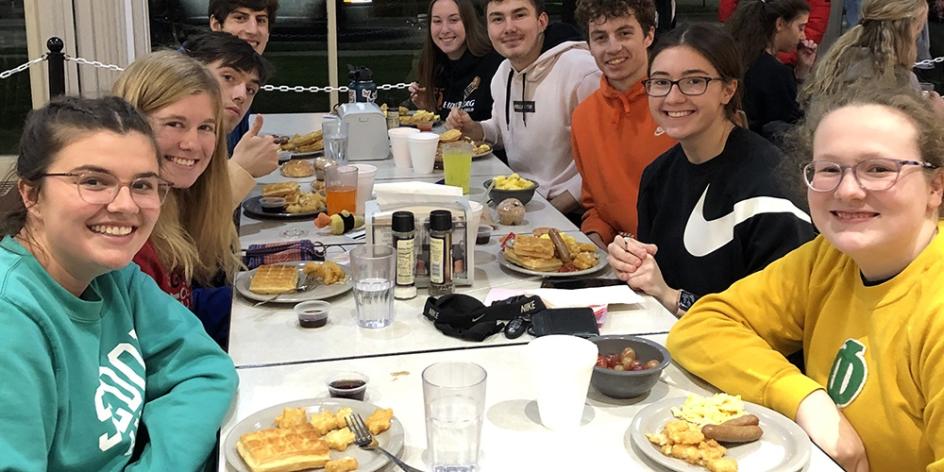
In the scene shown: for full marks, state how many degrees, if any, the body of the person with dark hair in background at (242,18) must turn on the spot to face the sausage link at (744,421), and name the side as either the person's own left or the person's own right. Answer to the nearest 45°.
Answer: approximately 45° to the person's own right

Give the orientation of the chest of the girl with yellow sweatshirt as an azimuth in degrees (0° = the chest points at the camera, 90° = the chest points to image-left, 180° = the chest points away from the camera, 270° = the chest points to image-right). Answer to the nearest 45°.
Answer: approximately 45°

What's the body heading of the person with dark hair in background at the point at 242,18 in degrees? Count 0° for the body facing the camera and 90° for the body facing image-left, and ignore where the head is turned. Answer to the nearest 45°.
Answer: approximately 315°

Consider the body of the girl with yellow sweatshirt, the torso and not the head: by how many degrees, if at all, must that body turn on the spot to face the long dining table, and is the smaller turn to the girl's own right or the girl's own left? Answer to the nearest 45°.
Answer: approximately 45° to the girl's own right

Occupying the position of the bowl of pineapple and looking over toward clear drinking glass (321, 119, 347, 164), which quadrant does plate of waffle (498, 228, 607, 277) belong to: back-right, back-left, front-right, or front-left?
back-left

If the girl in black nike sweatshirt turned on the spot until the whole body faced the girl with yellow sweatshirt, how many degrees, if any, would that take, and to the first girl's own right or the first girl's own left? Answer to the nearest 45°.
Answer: approximately 45° to the first girl's own left

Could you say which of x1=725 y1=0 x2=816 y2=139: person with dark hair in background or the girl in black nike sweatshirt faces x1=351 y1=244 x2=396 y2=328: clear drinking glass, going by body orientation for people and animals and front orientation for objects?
the girl in black nike sweatshirt

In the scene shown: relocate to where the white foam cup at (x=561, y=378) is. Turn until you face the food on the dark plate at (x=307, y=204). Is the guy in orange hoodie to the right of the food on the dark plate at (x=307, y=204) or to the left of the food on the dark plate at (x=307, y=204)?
right
